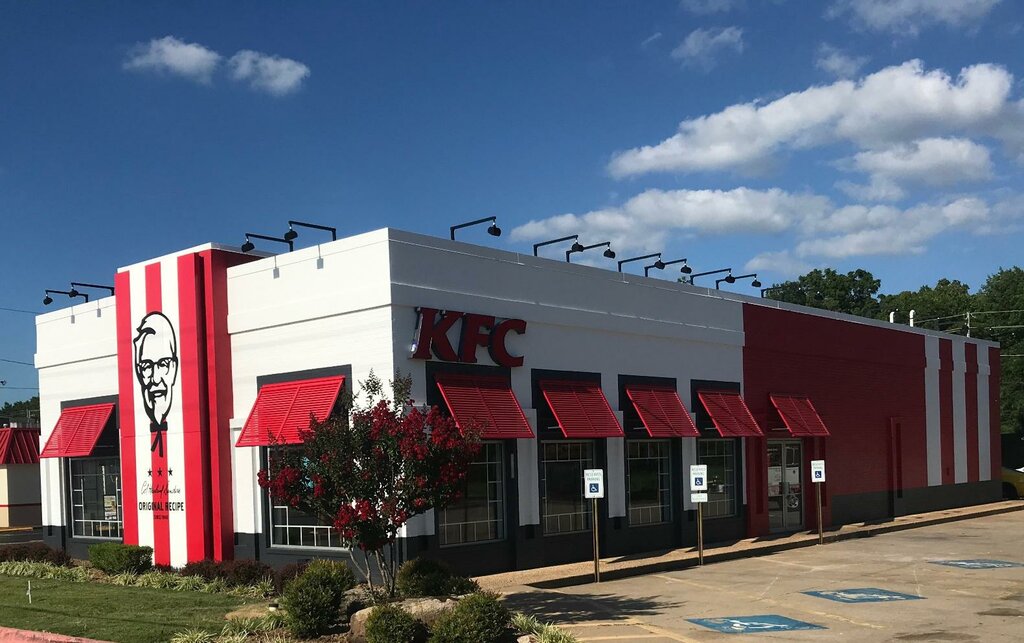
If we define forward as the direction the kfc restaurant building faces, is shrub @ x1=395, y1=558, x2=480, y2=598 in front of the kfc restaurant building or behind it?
in front

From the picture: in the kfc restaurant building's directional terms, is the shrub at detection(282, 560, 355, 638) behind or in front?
in front

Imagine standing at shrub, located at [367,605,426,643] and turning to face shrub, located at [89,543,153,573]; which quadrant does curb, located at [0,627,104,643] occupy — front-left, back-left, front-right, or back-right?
front-left

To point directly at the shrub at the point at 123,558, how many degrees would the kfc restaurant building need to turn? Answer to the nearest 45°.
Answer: approximately 45° to its right

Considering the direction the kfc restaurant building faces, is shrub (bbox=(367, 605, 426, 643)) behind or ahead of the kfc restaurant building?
ahead

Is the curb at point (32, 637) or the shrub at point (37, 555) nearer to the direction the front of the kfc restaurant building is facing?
the curb
